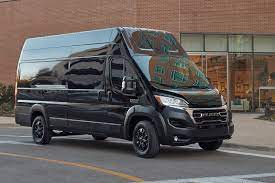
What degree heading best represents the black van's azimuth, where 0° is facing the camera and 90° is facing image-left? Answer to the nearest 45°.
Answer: approximately 315°

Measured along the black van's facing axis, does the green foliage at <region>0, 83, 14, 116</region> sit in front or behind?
behind
